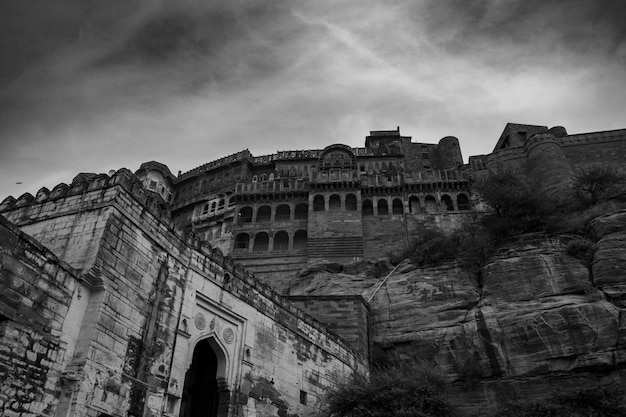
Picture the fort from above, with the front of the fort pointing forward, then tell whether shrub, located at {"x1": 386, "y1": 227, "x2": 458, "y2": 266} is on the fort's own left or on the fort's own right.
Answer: on the fort's own left

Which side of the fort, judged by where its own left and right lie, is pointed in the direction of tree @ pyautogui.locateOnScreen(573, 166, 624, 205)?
left

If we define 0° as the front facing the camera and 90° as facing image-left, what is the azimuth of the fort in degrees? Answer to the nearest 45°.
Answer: approximately 315°
